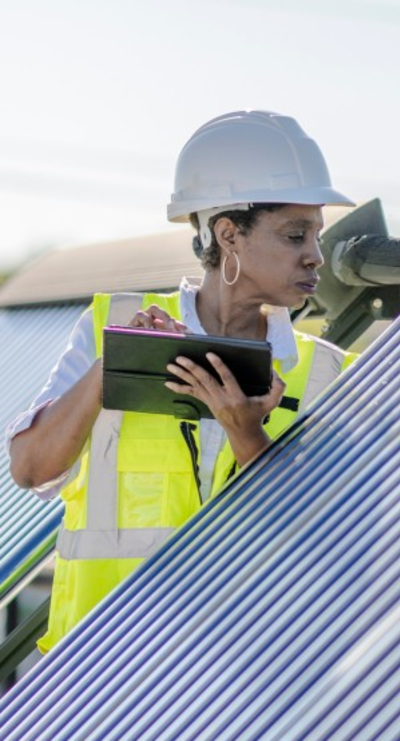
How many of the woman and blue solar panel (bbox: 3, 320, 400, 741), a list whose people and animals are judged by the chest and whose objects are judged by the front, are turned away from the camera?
0

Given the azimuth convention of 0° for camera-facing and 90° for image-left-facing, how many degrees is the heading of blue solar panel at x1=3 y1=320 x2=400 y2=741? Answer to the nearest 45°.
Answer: approximately 45°

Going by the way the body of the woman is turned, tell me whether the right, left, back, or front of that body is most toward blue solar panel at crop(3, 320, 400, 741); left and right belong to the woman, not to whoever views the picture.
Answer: front

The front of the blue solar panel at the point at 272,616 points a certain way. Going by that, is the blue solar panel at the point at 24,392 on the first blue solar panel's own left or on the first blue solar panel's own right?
on the first blue solar panel's own right

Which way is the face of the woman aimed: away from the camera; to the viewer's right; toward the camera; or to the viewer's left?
to the viewer's right

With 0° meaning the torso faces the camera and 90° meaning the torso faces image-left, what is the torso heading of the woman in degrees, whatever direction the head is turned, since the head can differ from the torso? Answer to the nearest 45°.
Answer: approximately 315°
